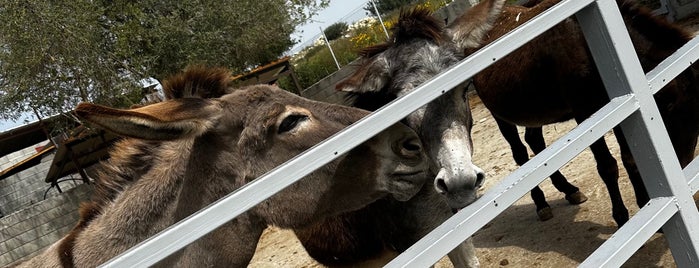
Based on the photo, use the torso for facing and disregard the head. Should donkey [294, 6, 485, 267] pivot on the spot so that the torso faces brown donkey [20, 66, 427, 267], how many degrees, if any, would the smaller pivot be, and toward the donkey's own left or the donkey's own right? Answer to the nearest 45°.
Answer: approximately 90° to the donkey's own right

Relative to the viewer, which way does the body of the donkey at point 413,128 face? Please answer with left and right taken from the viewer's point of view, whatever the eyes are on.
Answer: facing the viewer and to the right of the viewer

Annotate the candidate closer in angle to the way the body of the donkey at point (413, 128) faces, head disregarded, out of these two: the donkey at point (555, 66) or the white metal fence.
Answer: the white metal fence

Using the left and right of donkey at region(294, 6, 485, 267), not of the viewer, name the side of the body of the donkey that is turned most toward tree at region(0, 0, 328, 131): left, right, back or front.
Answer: back

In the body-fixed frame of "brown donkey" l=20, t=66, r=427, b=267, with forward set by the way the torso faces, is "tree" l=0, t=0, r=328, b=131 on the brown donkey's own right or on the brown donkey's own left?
on the brown donkey's own left

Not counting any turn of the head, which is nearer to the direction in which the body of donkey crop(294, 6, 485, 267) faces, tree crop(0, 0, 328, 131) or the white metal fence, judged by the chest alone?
the white metal fence

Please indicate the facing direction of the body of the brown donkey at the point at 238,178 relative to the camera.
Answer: to the viewer's right

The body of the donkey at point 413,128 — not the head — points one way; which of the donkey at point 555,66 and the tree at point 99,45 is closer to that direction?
the donkey

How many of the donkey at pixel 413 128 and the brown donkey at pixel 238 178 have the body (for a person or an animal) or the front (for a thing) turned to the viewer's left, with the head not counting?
0
